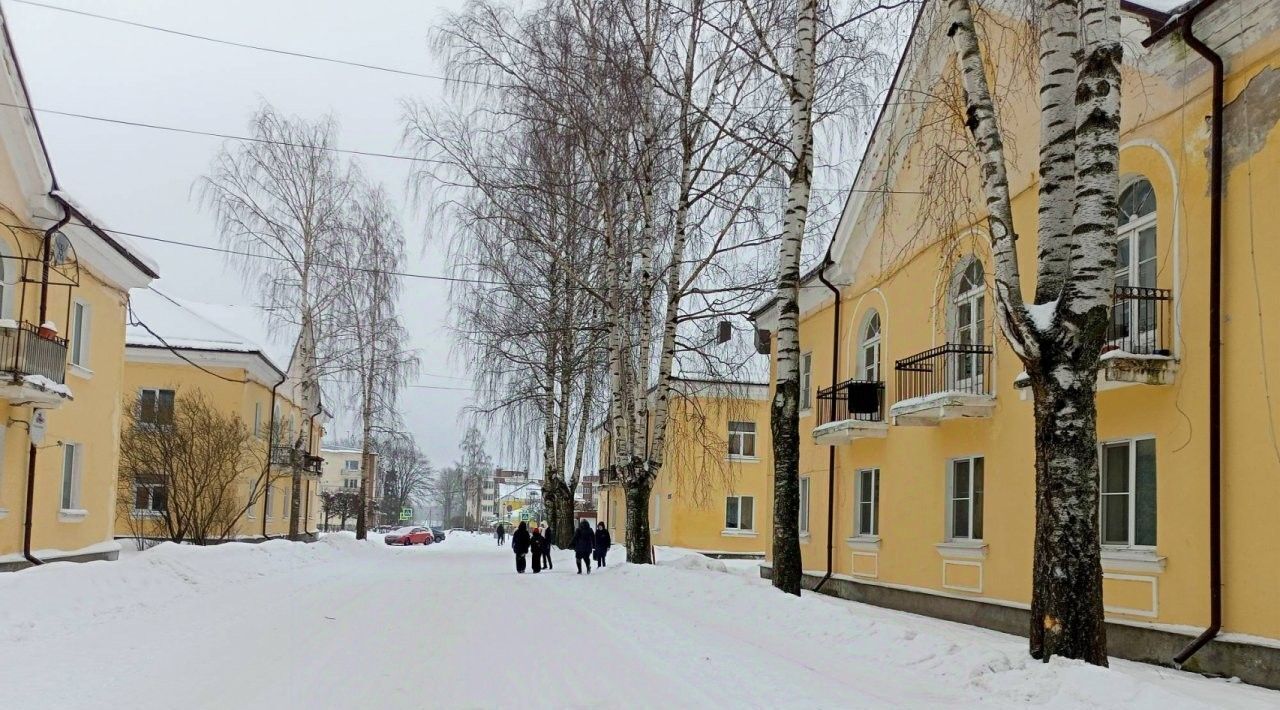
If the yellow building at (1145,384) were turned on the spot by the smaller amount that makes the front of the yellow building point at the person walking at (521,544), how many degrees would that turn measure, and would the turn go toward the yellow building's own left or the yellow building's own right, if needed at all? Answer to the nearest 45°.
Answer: approximately 90° to the yellow building's own right

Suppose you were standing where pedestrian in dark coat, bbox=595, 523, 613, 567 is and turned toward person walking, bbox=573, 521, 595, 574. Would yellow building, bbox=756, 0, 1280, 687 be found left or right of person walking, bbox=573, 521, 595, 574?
left

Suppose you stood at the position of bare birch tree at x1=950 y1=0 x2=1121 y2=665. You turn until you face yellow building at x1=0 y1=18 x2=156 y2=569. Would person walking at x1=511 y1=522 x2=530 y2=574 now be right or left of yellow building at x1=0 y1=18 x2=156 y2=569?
right

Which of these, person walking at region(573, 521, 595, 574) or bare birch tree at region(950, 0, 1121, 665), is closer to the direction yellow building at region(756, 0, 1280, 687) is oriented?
the bare birch tree

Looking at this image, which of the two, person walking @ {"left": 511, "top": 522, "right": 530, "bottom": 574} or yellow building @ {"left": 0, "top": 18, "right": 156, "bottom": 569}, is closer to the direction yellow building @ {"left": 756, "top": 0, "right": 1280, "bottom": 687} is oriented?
the yellow building

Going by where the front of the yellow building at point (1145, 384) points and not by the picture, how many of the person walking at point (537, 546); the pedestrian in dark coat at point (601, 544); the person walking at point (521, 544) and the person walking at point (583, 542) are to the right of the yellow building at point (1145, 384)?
4

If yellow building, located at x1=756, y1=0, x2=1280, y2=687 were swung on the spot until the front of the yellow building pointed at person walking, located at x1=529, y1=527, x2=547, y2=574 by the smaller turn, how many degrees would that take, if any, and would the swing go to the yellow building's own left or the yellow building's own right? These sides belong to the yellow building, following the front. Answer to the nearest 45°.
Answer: approximately 90° to the yellow building's own right

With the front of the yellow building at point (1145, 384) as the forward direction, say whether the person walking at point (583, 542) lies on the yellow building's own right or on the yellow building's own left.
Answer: on the yellow building's own right

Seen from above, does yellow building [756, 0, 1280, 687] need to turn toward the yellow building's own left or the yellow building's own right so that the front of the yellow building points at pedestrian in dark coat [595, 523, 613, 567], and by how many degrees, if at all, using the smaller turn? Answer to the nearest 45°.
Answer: approximately 90° to the yellow building's own right

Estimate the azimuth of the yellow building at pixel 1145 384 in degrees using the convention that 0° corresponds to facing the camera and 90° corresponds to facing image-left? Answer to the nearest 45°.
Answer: approximately 45°

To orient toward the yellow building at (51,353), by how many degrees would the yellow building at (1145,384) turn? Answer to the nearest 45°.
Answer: approximately 45° to its right
